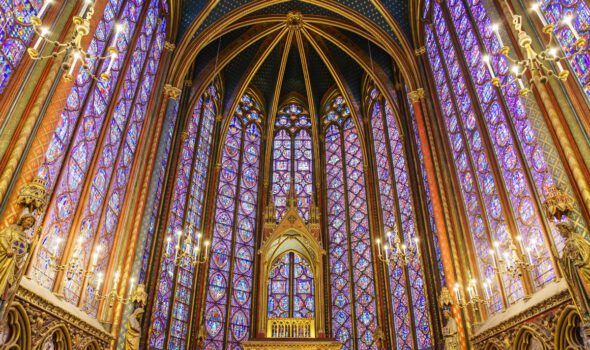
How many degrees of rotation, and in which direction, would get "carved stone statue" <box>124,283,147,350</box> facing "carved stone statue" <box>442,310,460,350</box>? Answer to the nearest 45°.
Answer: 0° — it already faces it

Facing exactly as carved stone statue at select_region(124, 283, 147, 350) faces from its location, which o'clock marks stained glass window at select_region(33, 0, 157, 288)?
The stained glass window is roughly at 4 o'clock from the carved stone statue.

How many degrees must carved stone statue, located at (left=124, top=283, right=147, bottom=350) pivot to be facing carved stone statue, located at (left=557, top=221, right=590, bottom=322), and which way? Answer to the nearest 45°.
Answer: approximately 45° to its right

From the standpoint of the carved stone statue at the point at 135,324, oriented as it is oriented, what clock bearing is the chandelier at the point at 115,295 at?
The chandelier is roughly at 5 o'clock from the carved stone statue.

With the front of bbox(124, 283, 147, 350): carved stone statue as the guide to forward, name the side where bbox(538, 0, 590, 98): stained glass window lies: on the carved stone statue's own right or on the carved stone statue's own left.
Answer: on the carved stone statue's own right

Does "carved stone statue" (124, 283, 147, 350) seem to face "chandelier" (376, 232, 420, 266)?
yes

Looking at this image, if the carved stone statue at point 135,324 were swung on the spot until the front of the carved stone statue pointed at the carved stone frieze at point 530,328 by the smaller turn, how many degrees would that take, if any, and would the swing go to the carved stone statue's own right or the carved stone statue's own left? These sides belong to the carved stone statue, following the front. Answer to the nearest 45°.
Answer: approximately 45° to the carved stone statue's own right

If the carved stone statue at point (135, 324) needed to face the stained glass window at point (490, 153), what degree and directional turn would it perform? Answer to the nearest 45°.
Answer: approximately 45° to its right

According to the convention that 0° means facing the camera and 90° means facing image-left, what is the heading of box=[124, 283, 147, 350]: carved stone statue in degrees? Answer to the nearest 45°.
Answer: approximately 270°

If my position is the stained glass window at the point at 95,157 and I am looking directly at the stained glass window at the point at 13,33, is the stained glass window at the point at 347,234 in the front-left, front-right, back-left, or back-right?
back-left

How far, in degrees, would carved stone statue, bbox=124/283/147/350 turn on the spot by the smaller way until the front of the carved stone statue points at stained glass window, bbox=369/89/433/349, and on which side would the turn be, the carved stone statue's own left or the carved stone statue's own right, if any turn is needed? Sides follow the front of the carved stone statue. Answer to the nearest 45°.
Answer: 0° — it already faces it

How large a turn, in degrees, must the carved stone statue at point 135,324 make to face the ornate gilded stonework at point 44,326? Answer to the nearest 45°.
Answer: approximately 135° to its right

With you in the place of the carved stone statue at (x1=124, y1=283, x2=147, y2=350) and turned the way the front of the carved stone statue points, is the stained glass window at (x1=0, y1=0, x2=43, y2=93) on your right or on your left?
on your right

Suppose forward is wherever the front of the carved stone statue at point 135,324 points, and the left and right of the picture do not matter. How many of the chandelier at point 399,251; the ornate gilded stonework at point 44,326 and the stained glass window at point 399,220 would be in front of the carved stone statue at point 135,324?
2

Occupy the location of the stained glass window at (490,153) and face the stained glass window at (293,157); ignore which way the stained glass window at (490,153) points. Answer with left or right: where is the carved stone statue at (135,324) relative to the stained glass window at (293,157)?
left

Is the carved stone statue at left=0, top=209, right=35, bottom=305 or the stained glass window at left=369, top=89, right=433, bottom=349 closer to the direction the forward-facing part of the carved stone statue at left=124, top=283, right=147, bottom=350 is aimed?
the stained glass window
